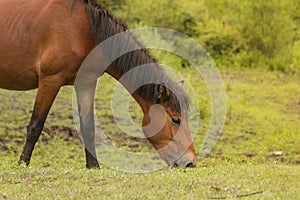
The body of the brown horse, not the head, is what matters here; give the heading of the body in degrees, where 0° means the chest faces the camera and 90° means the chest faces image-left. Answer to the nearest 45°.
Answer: approximately 270°
